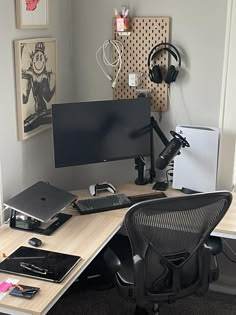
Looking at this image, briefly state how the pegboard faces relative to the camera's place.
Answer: facing the viewer

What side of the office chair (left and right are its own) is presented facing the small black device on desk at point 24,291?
left

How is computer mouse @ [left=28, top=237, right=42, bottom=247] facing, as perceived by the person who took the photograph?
facing away from the viewer and to the left of the viewer

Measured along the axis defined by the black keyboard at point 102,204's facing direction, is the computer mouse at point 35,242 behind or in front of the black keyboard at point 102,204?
in front

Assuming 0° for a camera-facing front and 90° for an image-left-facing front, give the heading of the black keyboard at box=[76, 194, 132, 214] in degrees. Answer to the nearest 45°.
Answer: approximately 0°

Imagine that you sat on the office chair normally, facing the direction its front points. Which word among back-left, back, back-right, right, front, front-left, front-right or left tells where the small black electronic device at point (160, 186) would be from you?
front-right

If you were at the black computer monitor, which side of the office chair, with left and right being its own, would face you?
front

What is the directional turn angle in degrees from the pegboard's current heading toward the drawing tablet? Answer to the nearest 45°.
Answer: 0° — it already faces it

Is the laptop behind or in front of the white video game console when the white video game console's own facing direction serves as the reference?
in front

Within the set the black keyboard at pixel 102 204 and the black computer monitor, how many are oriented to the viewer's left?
0

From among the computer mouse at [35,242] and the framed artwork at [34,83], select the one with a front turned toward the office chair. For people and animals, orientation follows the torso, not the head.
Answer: the framed artwork

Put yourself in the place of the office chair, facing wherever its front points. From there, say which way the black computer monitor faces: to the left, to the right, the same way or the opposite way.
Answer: the opposite way

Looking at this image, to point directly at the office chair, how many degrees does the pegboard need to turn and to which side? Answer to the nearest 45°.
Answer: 0° — it already faces it
